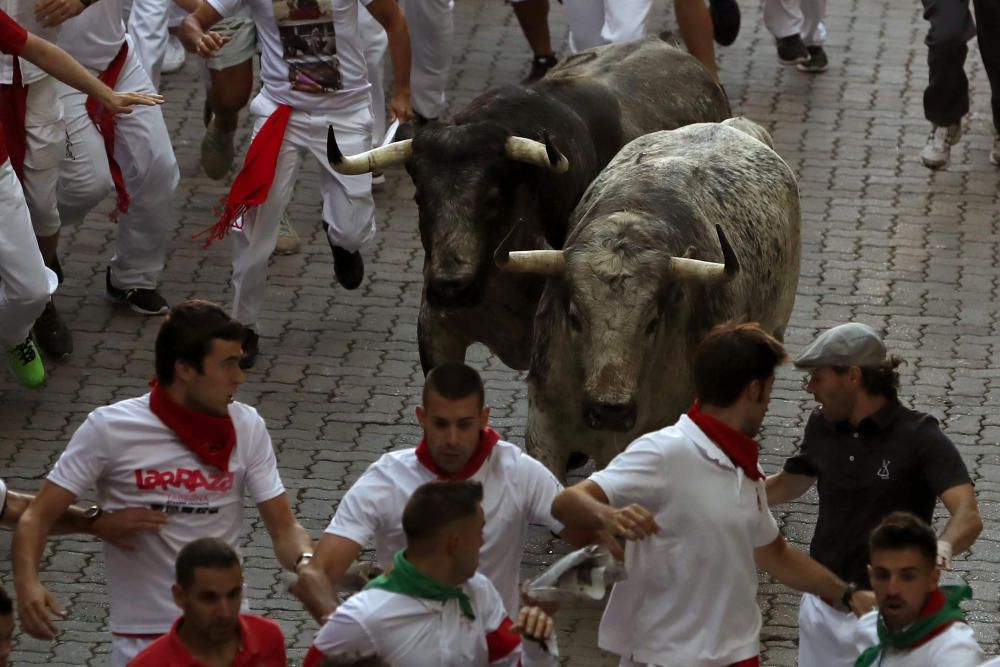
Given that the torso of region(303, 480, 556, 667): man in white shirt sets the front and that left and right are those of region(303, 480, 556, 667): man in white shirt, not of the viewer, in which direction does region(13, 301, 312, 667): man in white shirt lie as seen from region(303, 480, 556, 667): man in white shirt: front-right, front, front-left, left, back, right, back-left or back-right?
back

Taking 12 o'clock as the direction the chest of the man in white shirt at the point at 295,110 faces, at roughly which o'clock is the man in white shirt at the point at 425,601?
the man in white shirt at the point at 425,601 is roughly at 12 o'clock from the man in white shirt at the point at 295,110.

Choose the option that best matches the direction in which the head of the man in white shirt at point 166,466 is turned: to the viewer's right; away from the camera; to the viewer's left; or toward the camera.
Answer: to the viewer's right

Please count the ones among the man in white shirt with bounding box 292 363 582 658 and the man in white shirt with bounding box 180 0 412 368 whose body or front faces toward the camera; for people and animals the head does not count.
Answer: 2

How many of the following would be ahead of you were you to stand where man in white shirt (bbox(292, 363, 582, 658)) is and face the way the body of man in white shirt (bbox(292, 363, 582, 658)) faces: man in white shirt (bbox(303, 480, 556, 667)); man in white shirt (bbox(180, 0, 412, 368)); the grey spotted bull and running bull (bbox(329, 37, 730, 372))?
1

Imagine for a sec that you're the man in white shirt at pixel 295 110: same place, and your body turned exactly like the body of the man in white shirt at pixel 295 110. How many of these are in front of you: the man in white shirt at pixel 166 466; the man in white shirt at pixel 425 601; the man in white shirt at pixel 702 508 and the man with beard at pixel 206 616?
4

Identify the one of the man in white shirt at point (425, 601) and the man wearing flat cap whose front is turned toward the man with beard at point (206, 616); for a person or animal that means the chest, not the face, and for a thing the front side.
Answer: the man wearing flat cap

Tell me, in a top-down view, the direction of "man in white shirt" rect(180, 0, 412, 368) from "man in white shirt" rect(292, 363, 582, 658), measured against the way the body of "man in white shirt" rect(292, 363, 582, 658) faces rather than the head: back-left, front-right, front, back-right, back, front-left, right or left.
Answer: back

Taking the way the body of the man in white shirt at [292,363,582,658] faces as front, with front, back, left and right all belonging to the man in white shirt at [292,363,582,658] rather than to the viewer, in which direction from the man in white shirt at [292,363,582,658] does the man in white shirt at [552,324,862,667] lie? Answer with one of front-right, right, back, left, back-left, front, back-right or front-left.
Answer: left

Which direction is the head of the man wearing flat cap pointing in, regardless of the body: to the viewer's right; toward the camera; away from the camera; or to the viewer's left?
to the viewer's left

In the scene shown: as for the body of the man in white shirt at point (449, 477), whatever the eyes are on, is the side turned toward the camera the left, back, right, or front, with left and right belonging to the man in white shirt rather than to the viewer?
front

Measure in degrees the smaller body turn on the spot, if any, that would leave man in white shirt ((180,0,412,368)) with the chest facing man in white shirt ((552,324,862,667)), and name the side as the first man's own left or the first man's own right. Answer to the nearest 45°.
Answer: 0° — they already face them

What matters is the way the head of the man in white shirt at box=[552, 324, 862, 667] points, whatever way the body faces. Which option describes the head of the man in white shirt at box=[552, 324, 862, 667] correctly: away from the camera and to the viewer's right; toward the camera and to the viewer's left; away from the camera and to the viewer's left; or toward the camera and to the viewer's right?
away from the camera and to the viewer's right

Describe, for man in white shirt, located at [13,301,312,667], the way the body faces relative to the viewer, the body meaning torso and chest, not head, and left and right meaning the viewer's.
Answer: facing the viewer and to the right of the viewer

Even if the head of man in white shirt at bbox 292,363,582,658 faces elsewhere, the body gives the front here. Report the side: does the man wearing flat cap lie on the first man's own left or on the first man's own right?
on the first man's own left

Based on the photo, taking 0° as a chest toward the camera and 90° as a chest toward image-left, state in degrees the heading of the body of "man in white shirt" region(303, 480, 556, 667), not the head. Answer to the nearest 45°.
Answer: approximately 315°

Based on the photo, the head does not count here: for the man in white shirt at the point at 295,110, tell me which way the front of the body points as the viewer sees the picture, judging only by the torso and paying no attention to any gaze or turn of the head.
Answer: toward the camera
